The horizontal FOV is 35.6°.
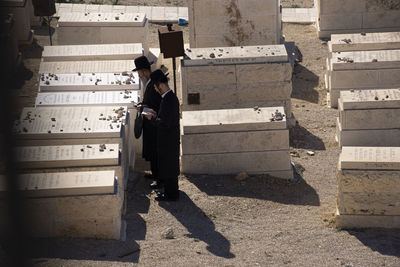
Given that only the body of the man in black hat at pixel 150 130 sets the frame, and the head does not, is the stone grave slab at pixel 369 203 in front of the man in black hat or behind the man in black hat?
behind

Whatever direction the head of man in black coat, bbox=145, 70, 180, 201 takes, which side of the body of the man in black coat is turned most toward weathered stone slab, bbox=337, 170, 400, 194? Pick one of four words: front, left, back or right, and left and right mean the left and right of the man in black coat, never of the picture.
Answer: back

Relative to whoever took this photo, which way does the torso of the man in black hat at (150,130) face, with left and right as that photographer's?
facing to the left of the viewer

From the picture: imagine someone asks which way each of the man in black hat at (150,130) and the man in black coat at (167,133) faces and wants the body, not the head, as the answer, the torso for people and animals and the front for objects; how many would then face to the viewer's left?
2

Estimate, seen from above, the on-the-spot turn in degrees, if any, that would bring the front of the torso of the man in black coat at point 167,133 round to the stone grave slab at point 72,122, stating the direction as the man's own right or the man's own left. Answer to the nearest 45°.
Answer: approximately 45° to the man's own right

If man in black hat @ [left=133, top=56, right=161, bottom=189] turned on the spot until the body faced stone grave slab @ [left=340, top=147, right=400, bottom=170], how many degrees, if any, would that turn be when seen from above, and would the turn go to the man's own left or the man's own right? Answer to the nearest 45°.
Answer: approximately 135° to the man's own left

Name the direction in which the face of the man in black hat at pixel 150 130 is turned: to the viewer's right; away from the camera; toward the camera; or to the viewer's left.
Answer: to the viewer's left

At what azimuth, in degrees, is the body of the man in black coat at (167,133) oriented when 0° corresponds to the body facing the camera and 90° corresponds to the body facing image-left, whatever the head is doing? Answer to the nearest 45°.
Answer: approximately 90°

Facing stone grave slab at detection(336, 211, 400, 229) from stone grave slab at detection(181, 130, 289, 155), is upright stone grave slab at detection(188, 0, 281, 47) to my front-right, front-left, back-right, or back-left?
back-left

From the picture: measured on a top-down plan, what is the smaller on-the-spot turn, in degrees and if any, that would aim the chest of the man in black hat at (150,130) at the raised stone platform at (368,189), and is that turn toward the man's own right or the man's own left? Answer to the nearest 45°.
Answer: approximately 135° to the man's own left

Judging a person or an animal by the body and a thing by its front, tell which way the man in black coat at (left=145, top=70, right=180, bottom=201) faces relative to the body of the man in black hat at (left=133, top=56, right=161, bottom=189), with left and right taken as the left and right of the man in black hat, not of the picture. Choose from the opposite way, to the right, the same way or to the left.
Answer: the same way

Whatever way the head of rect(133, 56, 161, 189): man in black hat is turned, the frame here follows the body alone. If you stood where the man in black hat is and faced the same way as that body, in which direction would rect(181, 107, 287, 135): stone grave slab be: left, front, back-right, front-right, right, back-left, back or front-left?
back

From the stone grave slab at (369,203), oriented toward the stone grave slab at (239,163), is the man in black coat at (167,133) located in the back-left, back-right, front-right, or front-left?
front-left

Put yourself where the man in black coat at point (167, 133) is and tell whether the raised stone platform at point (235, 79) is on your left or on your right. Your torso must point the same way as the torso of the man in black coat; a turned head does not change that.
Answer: on your right
